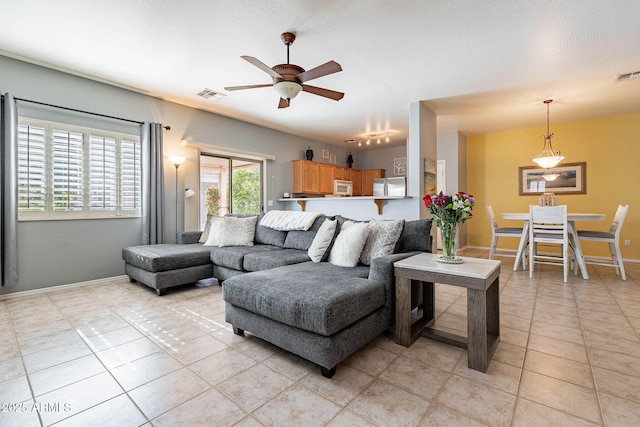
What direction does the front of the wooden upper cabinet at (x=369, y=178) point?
toward the camera

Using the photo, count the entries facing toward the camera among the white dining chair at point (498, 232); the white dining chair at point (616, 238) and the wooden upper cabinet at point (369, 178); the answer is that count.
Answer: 1

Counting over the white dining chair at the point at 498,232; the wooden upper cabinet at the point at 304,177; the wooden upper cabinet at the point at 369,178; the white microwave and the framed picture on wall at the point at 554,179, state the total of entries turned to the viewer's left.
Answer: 0

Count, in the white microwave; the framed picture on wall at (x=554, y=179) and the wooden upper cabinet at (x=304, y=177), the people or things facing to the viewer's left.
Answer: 0

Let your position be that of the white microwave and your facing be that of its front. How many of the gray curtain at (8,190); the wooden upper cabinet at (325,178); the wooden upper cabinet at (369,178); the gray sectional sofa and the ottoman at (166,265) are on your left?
1

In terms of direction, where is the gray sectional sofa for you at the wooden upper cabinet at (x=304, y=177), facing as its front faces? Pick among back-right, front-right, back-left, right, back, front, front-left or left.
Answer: front-right

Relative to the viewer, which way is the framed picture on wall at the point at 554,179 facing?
toward the camera

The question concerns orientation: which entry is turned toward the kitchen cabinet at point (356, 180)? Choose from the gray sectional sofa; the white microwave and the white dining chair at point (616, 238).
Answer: the white dining chair

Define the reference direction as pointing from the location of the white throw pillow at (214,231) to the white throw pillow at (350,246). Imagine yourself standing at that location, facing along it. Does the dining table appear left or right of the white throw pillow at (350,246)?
left

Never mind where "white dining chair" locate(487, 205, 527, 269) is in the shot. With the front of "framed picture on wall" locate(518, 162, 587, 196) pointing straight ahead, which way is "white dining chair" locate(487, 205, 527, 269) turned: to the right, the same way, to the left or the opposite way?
to the left

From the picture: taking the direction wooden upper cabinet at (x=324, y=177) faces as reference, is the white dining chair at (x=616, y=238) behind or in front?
in front

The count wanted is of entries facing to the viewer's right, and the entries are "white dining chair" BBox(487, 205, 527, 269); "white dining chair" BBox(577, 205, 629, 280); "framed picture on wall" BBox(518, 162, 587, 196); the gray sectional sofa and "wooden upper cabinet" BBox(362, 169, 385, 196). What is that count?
1

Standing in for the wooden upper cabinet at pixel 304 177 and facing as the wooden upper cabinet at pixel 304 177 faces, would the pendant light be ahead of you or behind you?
ahead

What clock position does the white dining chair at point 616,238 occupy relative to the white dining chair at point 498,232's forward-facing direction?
the white dining chair at point 616,238 is roughly at 12 o'clock from the white dining chair at point 498,232.

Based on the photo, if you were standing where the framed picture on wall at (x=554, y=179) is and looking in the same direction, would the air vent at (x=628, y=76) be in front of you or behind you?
in front

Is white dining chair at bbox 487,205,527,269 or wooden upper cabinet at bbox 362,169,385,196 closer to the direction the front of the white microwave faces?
the white dining chair

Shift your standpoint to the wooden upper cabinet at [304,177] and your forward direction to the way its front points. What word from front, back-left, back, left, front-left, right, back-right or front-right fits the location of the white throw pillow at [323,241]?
front-right

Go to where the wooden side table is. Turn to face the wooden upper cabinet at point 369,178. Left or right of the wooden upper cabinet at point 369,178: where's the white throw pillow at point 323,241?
left

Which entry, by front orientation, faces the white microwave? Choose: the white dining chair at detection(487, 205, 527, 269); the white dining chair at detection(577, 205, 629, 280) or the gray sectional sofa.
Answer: the white dining chair at detection(577, 205, 629, 280)

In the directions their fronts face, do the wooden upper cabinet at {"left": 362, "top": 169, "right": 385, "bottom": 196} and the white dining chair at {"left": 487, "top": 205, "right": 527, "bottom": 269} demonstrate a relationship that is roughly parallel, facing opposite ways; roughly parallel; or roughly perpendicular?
roughly perpendicular

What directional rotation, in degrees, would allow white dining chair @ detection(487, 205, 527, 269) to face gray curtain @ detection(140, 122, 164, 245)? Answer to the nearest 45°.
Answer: approximately 135° to its right

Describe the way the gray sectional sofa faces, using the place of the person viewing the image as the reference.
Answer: facing the viewer and to the left of the viewer
